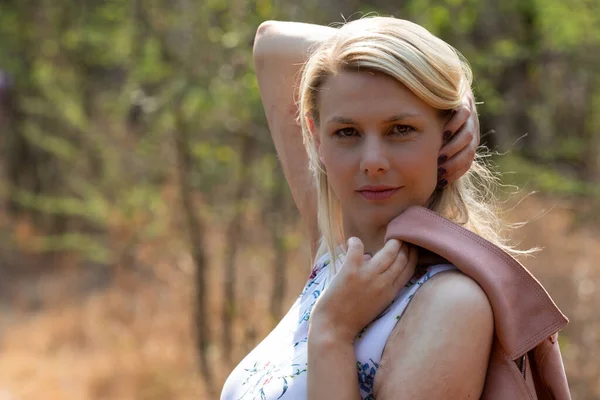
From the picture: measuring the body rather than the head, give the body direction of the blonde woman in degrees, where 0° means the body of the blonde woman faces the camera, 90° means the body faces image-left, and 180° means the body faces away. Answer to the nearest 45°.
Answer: approximately 45°

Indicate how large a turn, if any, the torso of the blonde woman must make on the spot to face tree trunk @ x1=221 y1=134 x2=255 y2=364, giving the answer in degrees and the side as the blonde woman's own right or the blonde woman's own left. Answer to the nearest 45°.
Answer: approximately 135° to the blonde woman's own right

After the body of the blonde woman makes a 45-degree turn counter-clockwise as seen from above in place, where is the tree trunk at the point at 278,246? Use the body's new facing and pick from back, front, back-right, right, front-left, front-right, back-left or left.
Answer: back

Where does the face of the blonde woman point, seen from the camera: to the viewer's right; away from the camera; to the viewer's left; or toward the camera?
toward the camera

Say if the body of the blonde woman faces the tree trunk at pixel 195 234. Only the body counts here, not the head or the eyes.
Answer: no
